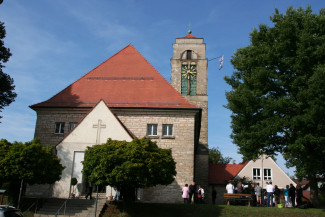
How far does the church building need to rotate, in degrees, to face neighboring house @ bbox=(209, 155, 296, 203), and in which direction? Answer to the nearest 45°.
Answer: approximately 135° to its left

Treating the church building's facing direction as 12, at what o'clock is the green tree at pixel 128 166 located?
The green tree is roughly at 12 o'clock from the church building.

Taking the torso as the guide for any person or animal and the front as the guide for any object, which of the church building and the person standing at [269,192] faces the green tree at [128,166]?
the church building

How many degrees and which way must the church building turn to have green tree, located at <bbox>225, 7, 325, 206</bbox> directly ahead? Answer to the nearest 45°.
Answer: approximately 45° to its left
